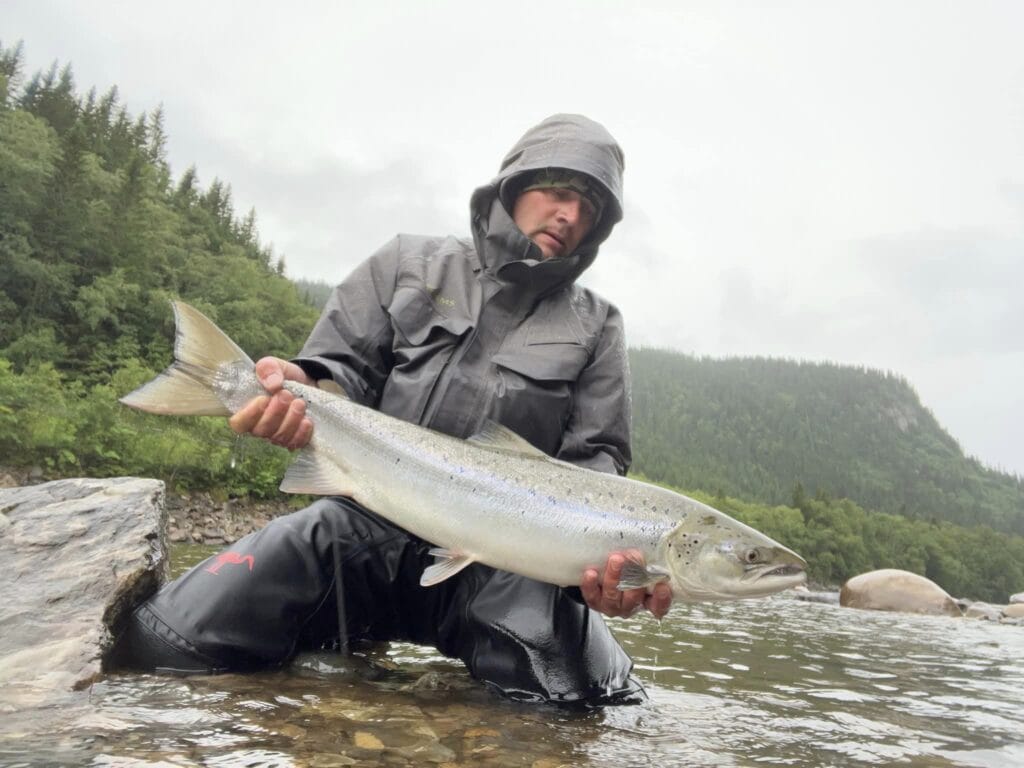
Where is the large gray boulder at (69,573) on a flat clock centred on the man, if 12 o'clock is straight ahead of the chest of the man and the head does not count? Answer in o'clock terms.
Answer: The large gray boulder is roughly at 3 o'clock from the man.

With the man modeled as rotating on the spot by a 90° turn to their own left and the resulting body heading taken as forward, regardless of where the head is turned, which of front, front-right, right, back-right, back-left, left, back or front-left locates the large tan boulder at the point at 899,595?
front-left

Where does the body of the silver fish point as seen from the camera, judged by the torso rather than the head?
to the viewer's right

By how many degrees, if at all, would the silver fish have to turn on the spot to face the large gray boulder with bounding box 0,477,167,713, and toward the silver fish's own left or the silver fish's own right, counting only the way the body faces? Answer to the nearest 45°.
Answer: approximately 180°

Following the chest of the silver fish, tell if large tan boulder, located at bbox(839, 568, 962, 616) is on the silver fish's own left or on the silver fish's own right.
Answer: on the silver fish's own left

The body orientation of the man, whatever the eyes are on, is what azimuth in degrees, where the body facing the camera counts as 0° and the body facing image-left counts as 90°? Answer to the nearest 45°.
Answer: approximately 0°
